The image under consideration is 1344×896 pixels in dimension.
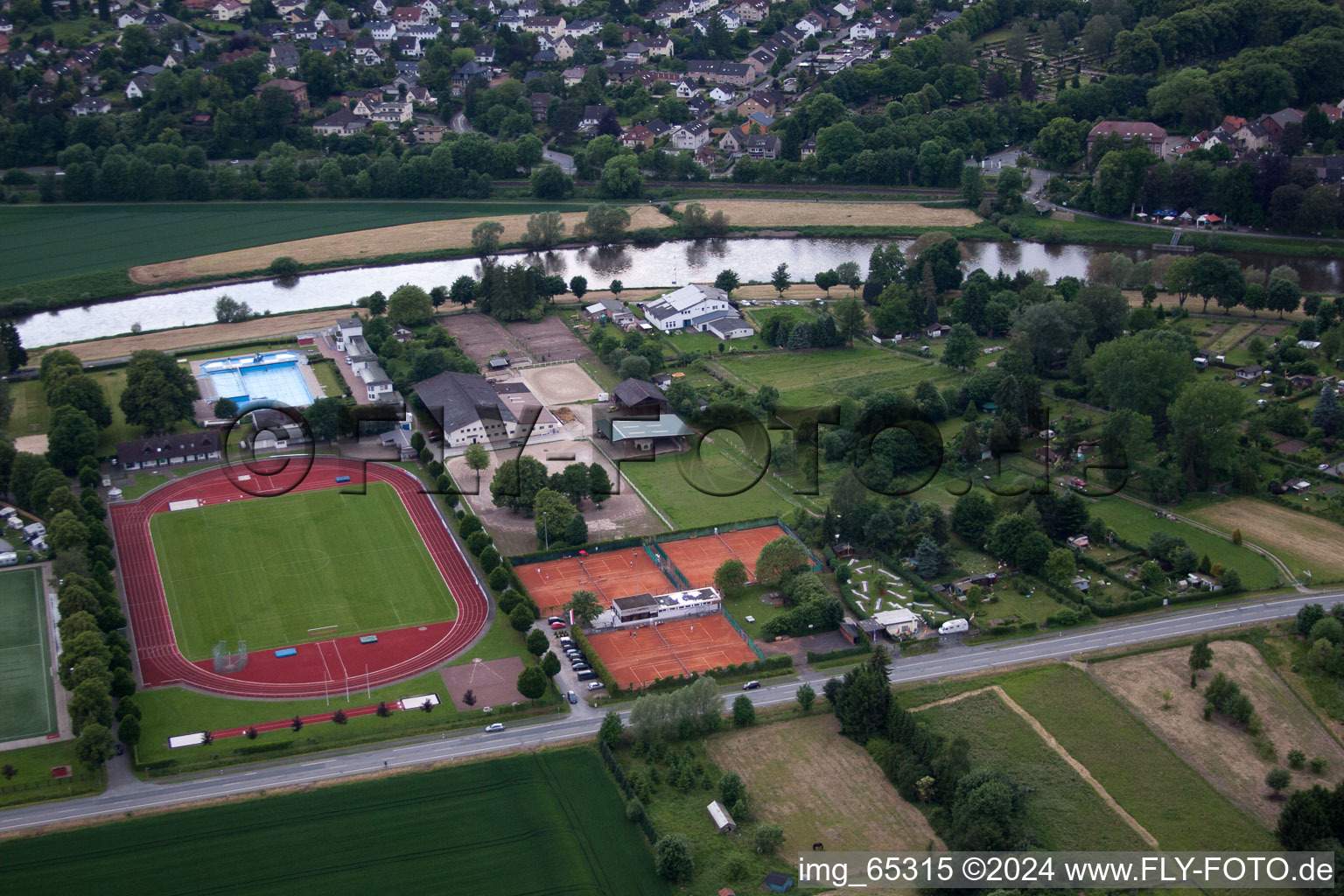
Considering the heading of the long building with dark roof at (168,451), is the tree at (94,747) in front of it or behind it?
in front

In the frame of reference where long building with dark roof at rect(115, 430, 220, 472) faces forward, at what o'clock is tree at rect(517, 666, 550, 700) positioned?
The tree is roughly at 11 o'clock from the long building with dark roof.

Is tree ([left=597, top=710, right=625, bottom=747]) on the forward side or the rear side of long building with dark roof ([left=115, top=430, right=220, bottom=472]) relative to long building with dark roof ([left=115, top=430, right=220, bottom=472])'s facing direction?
on the forward side

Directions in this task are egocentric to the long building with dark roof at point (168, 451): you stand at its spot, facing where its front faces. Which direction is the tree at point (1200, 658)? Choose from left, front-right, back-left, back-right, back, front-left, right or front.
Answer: front-left

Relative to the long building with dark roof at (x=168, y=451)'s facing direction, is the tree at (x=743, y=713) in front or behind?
in front

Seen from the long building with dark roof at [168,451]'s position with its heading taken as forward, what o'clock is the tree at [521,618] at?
The tree is roughly at 11 o'clock from the long building with dark roof.

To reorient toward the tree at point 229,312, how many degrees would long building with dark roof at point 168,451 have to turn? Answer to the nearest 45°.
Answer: approximately 180°

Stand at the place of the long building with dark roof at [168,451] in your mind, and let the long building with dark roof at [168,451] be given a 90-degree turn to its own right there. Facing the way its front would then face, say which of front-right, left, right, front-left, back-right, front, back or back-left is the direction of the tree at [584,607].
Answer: back-left

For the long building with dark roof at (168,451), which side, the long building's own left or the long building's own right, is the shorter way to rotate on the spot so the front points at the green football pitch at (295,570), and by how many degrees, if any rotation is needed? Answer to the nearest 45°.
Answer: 0° — it already faces it

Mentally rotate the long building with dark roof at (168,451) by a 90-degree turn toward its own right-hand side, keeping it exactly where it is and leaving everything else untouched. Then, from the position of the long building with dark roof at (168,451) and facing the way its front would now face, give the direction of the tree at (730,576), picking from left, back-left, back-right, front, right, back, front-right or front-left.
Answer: back-left

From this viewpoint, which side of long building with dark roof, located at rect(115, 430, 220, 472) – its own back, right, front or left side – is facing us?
front

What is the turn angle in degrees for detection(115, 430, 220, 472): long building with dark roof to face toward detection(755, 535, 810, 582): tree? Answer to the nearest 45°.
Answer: approximately 45° to its left

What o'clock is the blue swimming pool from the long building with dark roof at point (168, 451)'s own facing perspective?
The blue swimming pool is roughly at 7 o'clock from the long building with dark roof.
